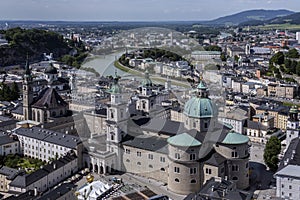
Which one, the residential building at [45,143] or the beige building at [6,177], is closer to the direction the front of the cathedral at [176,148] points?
the residential building

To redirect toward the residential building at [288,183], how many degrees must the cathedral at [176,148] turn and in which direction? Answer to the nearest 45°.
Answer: approximately 180°

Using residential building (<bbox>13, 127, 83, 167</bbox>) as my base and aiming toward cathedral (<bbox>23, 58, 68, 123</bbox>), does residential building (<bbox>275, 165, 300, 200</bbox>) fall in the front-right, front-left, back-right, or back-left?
back-right

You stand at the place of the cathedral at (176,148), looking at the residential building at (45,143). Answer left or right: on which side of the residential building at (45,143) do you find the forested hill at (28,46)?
right

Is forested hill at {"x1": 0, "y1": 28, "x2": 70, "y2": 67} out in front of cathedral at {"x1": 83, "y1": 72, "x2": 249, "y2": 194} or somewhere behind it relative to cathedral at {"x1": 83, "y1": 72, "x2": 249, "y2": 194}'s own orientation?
in front

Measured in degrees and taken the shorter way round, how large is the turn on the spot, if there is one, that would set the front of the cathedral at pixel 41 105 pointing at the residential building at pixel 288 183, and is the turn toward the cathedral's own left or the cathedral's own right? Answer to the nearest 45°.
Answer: approximately 180°

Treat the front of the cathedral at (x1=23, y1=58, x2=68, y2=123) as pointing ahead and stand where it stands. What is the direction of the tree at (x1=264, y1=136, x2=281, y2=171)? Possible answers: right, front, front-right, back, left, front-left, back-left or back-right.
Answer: back

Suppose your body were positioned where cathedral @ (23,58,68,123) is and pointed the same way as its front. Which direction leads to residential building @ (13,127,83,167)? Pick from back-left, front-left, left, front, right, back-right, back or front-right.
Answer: back-left

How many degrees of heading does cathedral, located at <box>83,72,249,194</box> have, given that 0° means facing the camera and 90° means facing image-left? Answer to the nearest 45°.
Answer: approximately 135°
